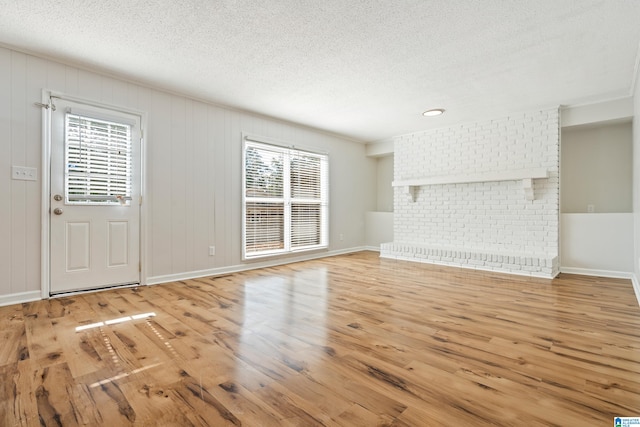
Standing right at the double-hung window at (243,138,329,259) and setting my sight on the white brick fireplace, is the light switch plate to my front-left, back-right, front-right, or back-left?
back-right

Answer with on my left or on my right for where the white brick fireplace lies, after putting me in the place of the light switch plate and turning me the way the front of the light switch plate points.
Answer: on my left

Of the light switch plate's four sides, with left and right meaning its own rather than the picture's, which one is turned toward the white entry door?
left

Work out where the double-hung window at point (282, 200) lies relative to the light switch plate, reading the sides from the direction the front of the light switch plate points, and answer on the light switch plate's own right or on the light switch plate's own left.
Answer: on the light switch plate's own left

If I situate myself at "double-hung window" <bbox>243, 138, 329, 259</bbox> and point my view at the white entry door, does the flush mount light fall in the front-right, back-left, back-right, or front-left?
back-left

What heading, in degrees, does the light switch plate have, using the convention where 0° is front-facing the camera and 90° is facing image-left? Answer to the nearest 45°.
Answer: approximately 0°

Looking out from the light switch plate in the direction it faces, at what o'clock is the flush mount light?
The flush mount light is roughly at 10 o'clock from the light switch plate.
